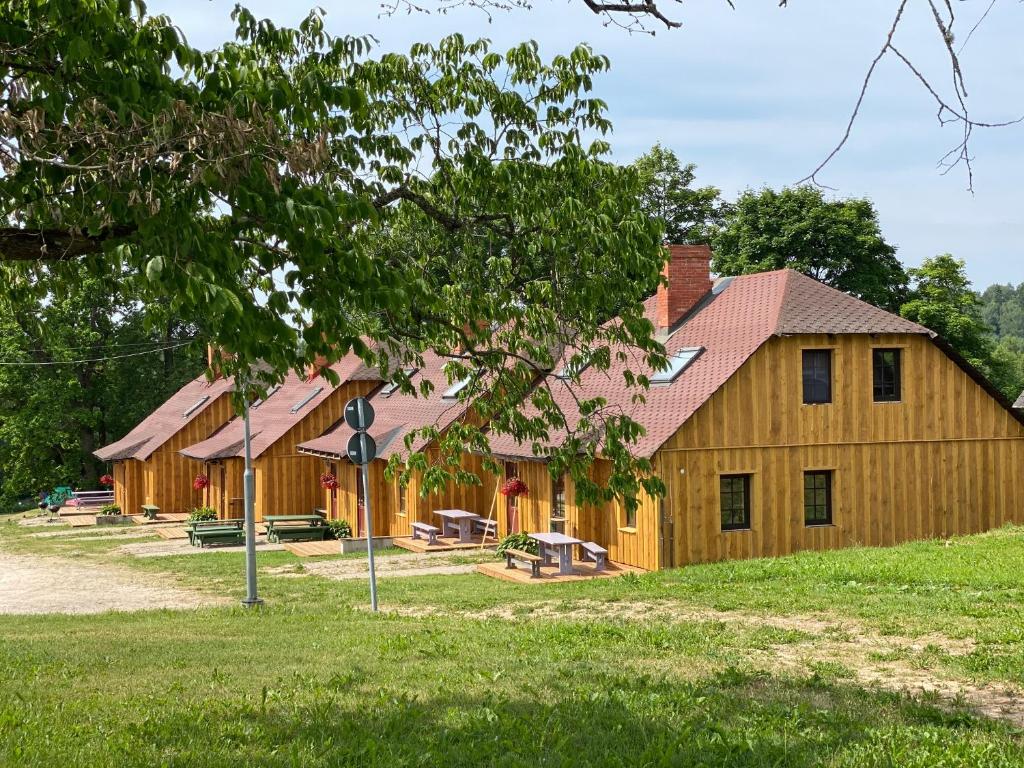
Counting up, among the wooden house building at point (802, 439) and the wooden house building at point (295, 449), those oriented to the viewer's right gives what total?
0

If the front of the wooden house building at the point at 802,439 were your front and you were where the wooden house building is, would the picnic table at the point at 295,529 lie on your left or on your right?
on your right

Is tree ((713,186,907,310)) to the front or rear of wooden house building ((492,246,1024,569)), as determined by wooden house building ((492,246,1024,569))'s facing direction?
to the rear

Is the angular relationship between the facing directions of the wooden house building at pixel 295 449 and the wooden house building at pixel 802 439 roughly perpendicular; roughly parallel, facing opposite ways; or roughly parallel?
roughly parallel

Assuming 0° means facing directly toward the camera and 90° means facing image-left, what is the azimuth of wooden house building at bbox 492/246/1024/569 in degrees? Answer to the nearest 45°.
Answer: approximately 45°

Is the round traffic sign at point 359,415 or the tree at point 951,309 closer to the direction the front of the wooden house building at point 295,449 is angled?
the round traffic sign

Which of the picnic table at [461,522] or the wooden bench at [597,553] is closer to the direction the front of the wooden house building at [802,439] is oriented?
the wooden bench

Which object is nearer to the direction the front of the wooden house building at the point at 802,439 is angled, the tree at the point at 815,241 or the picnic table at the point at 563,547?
the picnic table

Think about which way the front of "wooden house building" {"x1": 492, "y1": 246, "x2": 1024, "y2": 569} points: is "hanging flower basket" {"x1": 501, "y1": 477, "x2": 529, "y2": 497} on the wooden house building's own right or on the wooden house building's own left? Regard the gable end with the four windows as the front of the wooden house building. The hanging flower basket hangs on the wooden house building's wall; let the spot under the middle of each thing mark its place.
on the wooden house building's own right

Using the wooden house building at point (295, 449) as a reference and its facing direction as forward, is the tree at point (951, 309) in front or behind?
behind

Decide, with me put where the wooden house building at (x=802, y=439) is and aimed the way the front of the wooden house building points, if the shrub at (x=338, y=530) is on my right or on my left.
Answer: on my right

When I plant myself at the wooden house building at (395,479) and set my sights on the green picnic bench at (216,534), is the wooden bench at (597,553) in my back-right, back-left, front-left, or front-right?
back-left
